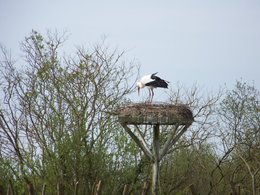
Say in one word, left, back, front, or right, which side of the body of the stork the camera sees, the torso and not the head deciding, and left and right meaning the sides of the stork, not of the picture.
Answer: left
